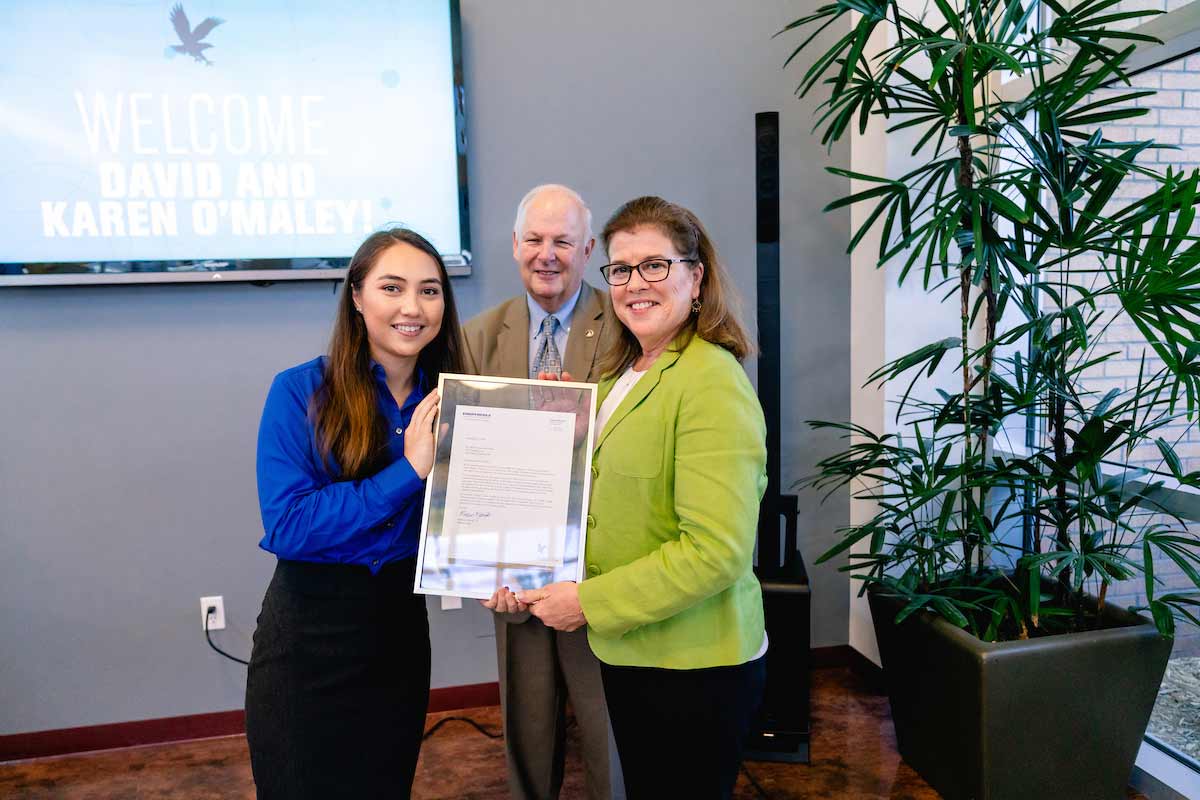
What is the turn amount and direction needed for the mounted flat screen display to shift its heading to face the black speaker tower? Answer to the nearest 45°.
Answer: approximately 45° to its left

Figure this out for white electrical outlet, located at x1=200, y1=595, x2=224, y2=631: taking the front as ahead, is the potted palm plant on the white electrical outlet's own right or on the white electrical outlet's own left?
on the white electrical outlet's own left

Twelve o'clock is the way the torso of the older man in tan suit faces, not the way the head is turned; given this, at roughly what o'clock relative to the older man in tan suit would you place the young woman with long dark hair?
The young woman with long dark hair is roughly at 1 o'clock from the older man in tan suit.

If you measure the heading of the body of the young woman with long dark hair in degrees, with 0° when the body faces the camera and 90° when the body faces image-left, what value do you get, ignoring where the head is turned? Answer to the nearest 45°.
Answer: approximately 315°
